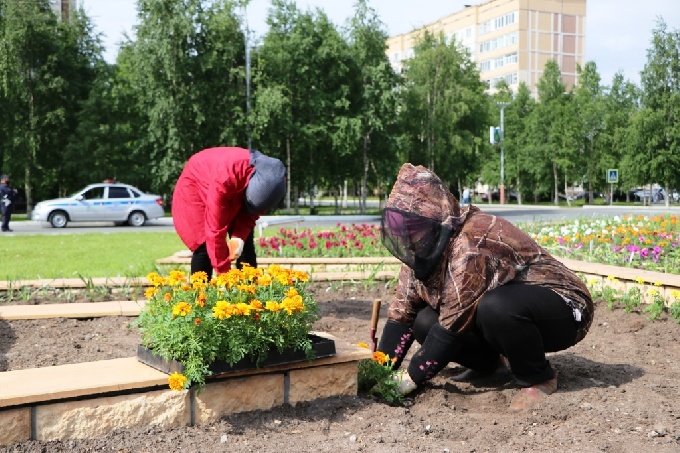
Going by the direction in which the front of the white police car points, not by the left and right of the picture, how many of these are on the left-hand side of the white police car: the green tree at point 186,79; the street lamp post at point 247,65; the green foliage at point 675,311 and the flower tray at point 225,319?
2

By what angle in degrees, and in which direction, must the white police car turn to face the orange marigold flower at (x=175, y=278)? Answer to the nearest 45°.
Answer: approximately 90° to its left

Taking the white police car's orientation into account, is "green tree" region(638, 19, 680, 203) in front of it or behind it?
behind

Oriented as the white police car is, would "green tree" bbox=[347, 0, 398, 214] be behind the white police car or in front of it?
behind

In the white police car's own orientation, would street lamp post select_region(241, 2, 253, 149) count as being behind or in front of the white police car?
behind

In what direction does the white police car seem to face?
to the viewer's left

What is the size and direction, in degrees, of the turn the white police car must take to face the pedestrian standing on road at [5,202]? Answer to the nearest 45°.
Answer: approximately 45° to its left

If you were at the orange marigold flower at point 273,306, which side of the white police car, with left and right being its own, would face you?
left

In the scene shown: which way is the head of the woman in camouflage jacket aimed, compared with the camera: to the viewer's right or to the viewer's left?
to the viewer's left

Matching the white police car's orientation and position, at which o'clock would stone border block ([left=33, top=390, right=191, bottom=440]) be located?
The stone border block is roughly at 9 o'clock from the white police car.

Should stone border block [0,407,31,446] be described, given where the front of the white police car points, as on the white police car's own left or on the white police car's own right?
on the white police car's own left

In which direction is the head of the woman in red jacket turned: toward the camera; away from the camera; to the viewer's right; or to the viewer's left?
to the viewer's right

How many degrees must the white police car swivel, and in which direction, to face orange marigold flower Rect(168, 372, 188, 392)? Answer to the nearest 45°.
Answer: approximately 90° to its left

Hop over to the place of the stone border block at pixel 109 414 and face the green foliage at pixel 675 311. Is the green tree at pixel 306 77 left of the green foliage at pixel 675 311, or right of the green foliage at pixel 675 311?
left
